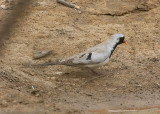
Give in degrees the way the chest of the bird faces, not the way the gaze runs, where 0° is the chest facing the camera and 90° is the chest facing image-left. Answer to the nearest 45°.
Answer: approximately 270°
